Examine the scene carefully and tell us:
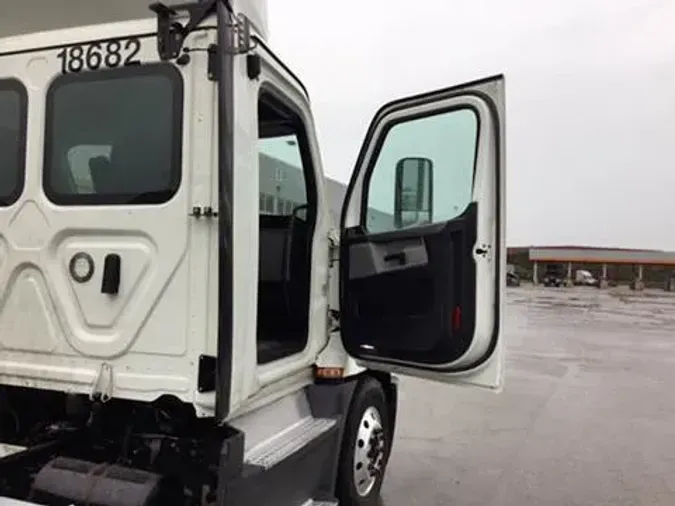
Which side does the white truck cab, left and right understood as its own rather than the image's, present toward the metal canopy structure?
front

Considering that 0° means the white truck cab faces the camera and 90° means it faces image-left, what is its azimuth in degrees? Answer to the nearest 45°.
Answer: approximately 225°

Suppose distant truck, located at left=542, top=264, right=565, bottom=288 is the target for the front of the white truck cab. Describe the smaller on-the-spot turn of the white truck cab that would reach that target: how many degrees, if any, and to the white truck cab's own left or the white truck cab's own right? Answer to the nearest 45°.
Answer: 0° — it already faces it
